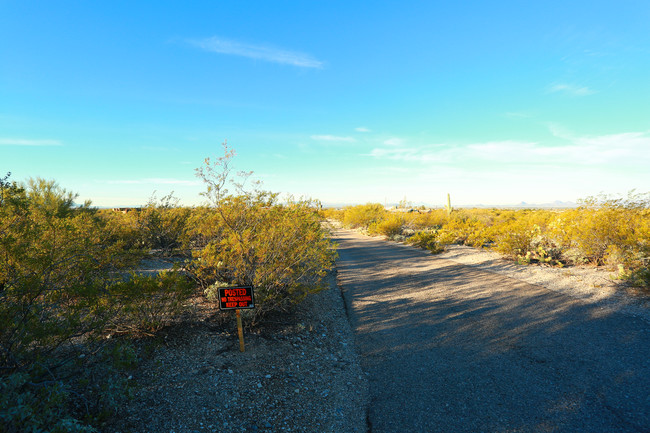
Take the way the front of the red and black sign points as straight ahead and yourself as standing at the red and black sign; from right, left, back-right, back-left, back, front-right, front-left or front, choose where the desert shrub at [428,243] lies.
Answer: back-left

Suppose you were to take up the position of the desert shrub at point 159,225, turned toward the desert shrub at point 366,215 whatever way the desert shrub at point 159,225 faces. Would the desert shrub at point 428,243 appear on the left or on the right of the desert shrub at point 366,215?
right

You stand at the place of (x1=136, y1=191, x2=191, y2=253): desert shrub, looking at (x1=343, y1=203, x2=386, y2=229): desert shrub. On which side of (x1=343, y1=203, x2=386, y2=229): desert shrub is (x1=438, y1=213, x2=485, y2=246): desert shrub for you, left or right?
right

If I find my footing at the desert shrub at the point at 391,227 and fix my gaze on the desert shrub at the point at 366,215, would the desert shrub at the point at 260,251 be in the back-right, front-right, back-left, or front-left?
back-left

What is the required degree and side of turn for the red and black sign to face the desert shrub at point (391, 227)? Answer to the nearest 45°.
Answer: approximately 135° to its left

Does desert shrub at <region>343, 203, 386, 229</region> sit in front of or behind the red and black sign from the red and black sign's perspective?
behind

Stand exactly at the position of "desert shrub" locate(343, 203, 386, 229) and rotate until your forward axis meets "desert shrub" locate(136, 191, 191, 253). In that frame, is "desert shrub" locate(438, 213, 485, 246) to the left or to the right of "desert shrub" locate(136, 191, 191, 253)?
left

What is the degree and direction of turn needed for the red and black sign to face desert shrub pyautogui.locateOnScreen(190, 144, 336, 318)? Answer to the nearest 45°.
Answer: approximately 180°

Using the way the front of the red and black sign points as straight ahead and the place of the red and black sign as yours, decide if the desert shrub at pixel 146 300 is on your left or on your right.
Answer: on your right

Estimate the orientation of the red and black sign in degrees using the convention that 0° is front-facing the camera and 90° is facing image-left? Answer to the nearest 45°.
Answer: approximately 0°
